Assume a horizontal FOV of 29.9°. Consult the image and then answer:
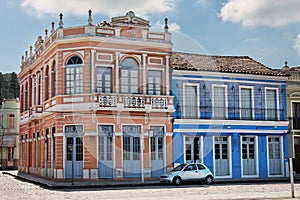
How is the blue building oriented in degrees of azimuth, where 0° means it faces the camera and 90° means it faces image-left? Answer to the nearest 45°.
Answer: approximately 0°

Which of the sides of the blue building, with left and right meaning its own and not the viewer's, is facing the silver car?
front

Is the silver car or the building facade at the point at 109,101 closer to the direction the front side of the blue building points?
the silver car

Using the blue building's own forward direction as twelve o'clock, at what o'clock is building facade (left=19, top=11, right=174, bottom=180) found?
The building facade is roughly at 2 o'clock from the blue building.

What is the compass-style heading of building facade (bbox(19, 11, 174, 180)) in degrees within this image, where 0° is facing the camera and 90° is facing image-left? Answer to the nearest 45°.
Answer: approximately 0°

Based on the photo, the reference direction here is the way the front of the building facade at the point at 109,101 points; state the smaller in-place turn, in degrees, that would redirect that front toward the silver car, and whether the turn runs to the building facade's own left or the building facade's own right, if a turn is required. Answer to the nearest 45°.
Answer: approximately 45° to the building facade's own left

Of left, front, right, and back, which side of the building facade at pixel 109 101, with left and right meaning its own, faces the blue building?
left

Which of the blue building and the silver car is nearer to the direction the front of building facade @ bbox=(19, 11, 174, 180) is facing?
the silver car
